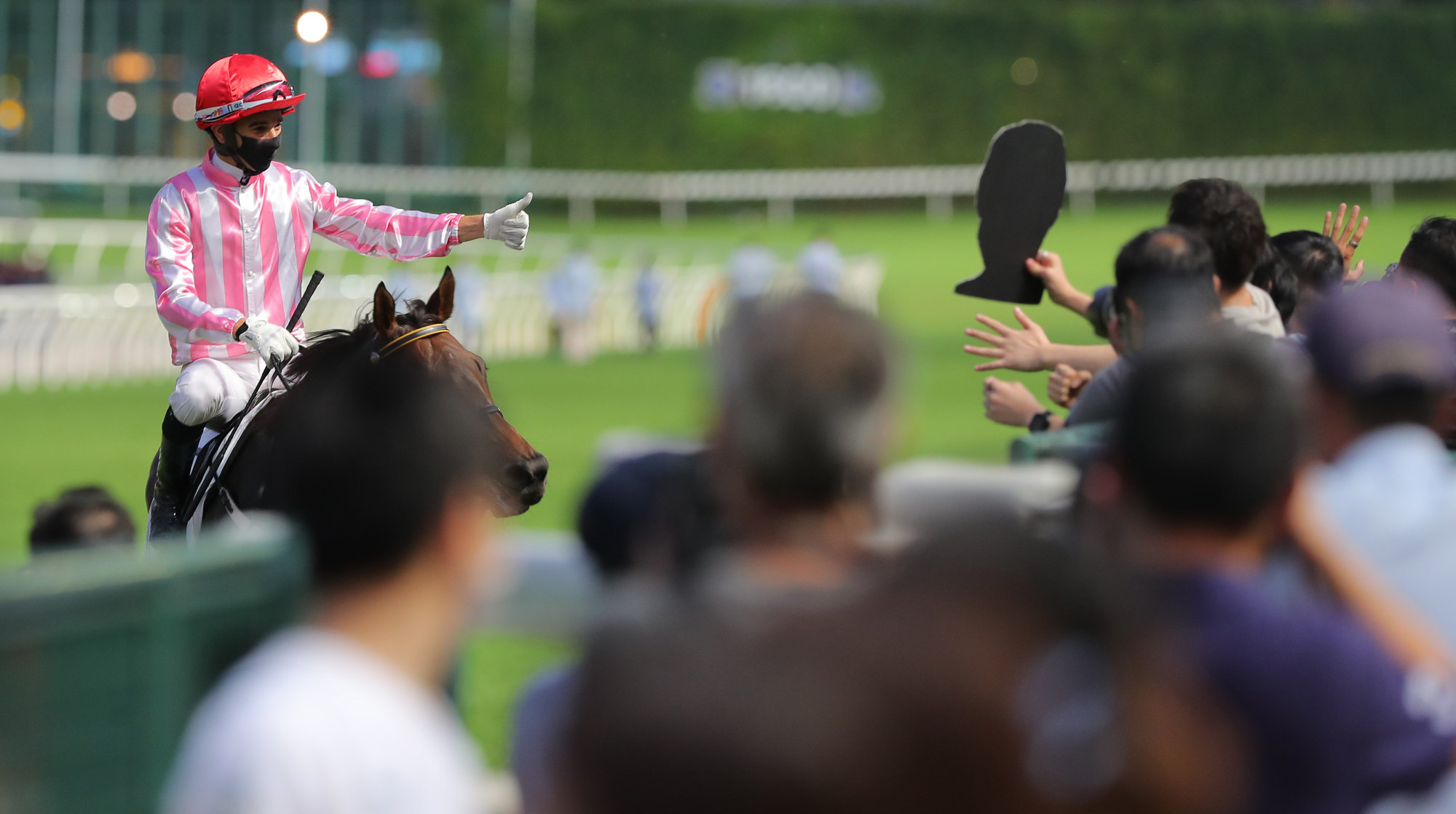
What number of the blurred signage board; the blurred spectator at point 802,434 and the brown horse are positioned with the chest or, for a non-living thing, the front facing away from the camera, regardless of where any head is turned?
1

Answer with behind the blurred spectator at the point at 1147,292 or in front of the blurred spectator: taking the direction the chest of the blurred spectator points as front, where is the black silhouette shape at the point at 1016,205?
in front

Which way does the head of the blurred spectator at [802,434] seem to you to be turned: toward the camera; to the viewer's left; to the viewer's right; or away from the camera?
away from the camera

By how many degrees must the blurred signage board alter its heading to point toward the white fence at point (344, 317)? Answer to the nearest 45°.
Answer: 0° — it already faces it

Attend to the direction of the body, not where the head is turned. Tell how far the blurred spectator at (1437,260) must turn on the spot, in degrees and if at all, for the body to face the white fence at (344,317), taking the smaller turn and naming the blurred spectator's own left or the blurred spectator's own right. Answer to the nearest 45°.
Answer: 0° — they already face it

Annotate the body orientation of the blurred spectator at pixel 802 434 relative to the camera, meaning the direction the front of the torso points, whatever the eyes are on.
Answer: away from the camera

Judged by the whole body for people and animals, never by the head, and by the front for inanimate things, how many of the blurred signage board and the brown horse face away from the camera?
0

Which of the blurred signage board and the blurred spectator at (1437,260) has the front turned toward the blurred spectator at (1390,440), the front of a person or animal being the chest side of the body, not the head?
the blurred signage board

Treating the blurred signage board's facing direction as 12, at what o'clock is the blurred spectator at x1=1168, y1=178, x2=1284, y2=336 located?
The blurred spectator is roughly at 12 o'clock from the blurred signage board.

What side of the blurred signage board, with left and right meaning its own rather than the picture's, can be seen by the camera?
front

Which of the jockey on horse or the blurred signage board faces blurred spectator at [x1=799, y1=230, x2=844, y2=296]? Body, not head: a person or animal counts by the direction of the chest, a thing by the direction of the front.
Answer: the blurred signage board

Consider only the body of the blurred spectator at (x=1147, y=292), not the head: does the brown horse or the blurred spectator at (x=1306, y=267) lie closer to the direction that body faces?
the brown horse

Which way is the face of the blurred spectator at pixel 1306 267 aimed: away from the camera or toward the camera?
away from the camera

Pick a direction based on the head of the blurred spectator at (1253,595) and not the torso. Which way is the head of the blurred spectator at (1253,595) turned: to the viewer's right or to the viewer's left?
to the viewer's left

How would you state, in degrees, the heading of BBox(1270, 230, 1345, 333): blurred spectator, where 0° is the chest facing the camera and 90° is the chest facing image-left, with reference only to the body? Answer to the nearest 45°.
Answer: approximately 135°
